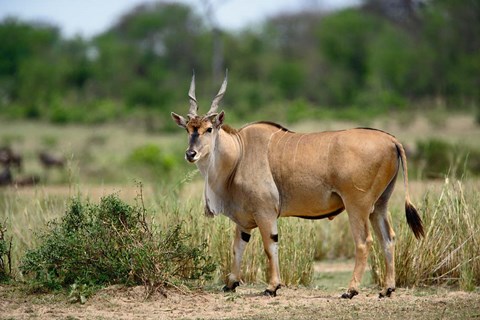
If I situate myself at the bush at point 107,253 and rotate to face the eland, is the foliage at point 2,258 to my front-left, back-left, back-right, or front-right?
back-left

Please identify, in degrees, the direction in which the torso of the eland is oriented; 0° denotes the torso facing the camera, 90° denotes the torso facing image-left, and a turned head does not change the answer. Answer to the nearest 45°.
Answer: approximately 90°

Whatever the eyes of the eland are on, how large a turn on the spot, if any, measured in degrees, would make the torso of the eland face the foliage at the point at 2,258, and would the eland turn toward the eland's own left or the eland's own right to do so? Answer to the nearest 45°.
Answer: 0° — it already faces it

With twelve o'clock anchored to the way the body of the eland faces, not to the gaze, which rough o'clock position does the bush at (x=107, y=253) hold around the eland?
The bush is roughly at 12 o'clock from the eland.
